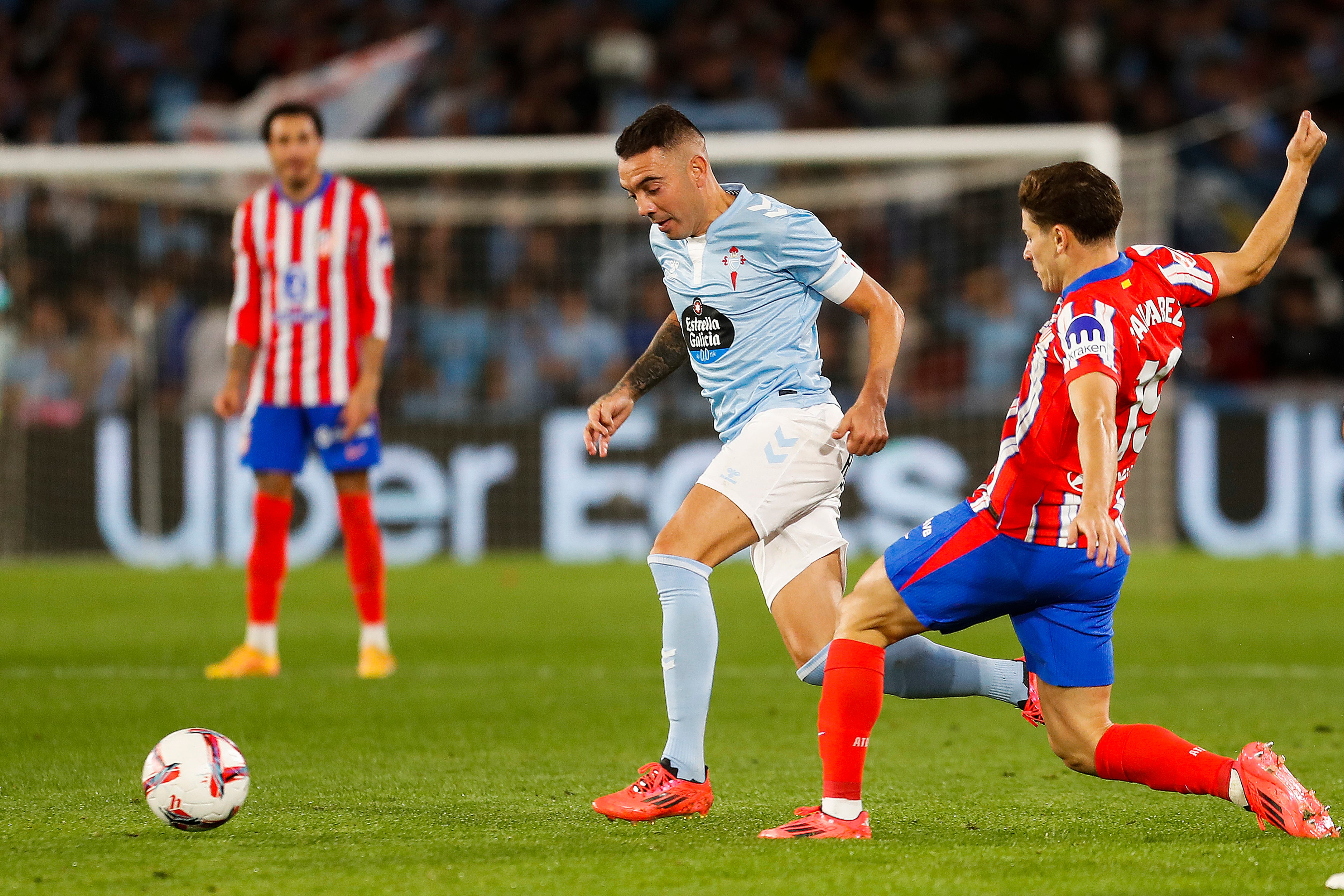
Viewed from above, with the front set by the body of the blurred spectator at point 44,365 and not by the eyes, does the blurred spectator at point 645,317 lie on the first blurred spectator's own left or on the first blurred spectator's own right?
on the first blurred spectator's own left

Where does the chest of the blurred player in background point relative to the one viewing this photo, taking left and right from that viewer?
facing the viewer

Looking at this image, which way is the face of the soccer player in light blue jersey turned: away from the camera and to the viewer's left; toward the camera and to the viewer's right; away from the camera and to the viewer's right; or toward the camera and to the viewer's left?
toward the camera and to the viewer's left

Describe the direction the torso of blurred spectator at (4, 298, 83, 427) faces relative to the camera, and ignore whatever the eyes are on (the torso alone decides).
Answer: toward the camera

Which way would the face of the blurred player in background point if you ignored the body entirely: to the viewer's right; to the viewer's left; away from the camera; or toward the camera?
toward the camera

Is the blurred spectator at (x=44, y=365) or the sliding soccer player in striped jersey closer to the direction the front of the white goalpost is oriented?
the sliding soccer player in striped jersey

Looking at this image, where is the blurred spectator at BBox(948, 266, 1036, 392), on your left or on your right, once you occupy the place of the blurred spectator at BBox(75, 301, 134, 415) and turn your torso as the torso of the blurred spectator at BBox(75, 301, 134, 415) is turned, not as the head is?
on your left

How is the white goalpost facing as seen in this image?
toward the camera

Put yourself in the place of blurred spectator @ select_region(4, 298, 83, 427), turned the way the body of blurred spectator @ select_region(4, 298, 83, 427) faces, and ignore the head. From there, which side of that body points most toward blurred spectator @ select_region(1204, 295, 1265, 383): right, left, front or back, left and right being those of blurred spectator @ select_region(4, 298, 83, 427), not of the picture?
left

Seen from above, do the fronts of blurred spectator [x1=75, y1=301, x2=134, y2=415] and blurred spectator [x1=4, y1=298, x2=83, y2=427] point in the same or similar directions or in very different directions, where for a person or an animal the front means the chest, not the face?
same or similar directions

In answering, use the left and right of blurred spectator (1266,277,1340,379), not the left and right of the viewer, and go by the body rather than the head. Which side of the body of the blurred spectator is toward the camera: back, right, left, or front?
front
